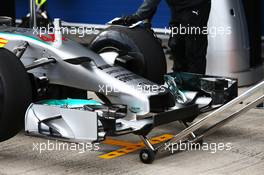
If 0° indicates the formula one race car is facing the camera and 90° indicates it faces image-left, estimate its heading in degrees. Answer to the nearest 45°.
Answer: approximately 315°
